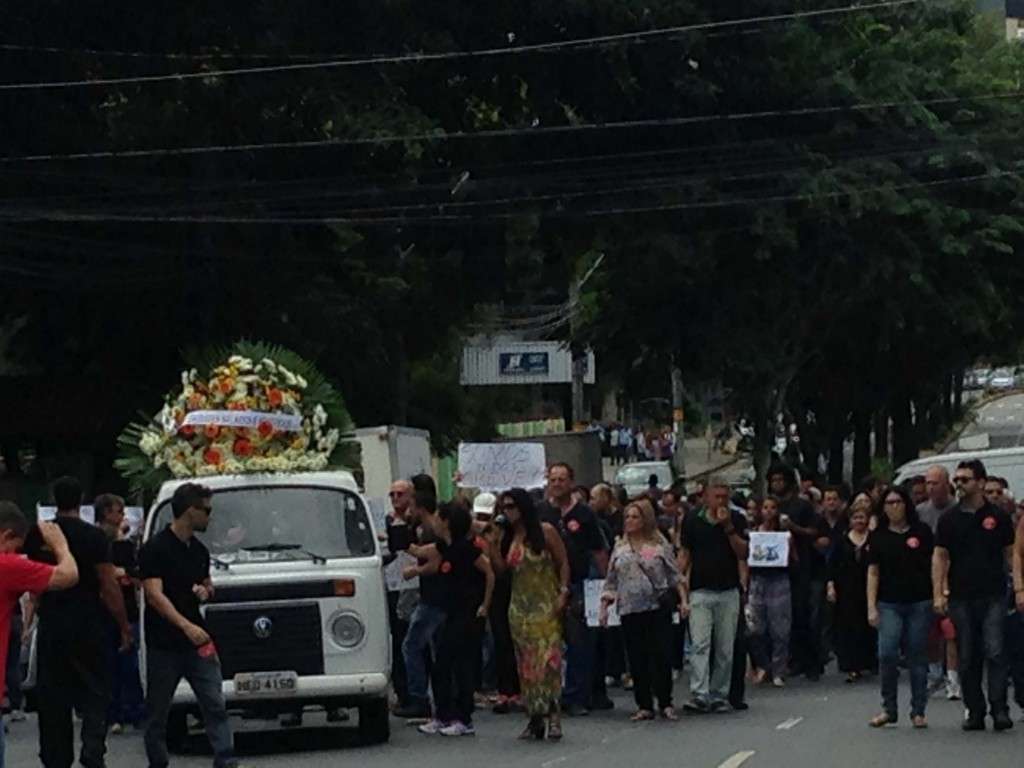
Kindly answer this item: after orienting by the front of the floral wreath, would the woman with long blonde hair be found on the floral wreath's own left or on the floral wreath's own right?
on the floral wreath's own left

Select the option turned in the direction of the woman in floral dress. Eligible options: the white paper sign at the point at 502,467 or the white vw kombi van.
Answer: the white paper sign

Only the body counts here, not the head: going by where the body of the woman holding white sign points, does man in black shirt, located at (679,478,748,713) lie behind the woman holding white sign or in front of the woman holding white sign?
in front

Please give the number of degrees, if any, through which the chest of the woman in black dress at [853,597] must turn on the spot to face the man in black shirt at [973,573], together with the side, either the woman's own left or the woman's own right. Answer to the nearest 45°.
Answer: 0° — they already face them

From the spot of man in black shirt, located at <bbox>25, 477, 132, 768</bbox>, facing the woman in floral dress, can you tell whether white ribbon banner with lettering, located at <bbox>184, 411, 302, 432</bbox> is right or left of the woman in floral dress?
left

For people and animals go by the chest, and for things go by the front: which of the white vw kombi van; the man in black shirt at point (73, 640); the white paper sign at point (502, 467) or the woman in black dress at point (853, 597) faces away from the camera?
the man in black shirt

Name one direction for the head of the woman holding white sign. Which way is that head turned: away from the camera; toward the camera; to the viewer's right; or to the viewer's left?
toward the camera

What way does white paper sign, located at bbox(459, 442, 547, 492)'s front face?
toward the camera

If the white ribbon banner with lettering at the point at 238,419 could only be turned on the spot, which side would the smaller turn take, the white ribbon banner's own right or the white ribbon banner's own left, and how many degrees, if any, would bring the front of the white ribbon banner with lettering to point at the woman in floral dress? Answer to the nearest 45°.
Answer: approximately 45° to the white ribbon banner's own left

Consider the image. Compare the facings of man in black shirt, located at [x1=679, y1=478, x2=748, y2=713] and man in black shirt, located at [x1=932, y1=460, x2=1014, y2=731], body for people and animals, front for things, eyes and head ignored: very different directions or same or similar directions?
same or similar directions

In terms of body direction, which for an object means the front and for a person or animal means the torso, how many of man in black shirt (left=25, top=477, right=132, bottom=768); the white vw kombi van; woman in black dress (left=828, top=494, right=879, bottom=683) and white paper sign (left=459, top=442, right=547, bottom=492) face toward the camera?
3

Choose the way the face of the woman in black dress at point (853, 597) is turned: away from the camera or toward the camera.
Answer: toward the camera

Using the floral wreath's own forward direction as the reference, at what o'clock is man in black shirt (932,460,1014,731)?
The man in black shirt is roughly at 10 o'clock from the floral wreath.

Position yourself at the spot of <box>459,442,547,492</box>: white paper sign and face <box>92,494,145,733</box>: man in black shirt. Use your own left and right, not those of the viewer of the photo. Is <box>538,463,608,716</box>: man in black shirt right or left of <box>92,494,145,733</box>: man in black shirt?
left

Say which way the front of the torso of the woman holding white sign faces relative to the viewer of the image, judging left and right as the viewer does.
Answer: facing the viewer

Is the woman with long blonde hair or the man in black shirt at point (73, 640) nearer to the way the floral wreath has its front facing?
the man in black shirt

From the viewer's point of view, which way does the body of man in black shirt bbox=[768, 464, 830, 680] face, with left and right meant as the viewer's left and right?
facing the viewer and to the left of the viewer

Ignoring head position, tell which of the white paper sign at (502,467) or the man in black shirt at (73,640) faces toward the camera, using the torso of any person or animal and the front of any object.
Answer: the white paper sign

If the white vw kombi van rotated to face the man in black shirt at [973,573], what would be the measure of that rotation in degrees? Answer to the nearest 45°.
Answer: approximately 90° to its left
